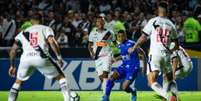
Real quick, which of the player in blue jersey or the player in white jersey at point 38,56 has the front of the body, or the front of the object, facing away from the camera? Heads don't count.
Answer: the player in white jersey

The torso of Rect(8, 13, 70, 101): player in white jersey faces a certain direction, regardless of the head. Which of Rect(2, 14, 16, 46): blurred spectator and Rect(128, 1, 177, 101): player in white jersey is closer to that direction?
the blurred spectator

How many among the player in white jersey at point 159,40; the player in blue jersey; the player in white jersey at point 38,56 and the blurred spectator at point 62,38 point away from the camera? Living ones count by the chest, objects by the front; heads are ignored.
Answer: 2

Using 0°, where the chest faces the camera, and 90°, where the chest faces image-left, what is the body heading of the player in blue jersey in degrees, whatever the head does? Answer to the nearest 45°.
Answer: approximately 45°

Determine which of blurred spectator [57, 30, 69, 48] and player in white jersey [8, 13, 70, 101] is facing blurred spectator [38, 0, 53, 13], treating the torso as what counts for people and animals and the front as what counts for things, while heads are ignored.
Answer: the player in white jersey

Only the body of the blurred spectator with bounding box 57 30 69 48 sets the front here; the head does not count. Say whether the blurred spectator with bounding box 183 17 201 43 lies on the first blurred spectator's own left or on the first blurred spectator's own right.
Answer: on the first blurred spectator's own left

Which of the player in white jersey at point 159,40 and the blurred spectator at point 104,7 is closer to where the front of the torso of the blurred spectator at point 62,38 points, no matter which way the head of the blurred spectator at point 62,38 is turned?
the player in white jersey

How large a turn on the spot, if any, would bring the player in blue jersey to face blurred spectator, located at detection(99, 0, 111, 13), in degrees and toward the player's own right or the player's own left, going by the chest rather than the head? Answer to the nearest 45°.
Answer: approximately 135° to the player's own right

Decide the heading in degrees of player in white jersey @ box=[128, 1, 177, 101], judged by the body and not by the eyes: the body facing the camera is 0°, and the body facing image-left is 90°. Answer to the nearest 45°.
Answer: approximately 180°

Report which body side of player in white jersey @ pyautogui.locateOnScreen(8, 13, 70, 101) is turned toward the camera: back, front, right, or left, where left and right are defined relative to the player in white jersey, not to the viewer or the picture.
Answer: back

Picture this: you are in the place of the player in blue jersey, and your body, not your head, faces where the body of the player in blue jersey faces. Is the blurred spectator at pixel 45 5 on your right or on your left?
on your right

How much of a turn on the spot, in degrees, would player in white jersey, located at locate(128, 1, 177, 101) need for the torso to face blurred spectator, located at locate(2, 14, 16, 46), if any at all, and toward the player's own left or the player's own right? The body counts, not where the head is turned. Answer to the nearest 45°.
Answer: approximately 45° to the player's own left
